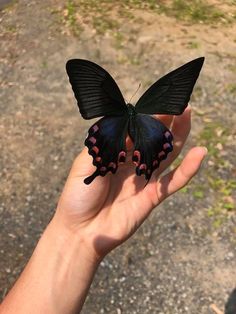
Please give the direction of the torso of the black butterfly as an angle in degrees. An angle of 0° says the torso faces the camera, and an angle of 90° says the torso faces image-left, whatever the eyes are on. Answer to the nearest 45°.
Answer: approximately 180°
